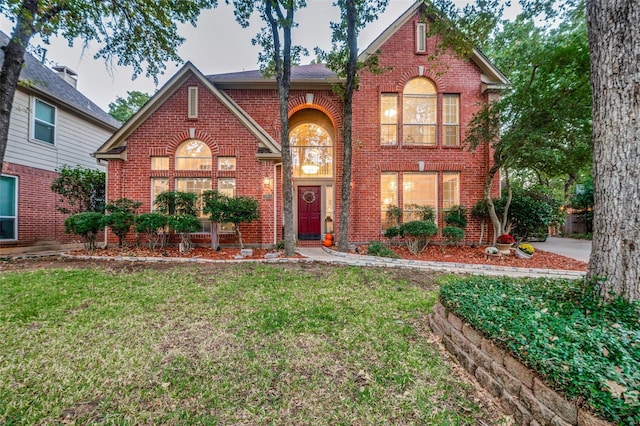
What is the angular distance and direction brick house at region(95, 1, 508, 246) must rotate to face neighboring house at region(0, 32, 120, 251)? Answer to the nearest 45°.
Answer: approximately 90° to its right

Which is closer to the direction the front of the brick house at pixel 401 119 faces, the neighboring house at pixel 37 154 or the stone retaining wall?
the stone retaining wall

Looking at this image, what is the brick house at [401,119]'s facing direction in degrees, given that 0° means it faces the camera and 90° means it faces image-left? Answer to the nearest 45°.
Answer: approximately 0°

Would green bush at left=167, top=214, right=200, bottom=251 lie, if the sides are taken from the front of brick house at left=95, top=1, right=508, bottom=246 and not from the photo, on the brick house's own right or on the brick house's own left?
on the brick house's own right

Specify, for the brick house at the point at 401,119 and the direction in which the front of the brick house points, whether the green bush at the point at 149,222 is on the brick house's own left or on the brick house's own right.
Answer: on the brick house's own right

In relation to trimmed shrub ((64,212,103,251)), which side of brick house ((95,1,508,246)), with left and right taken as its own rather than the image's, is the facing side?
right
